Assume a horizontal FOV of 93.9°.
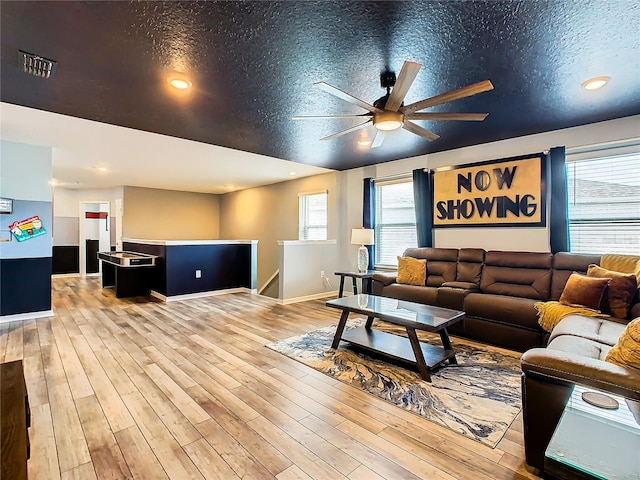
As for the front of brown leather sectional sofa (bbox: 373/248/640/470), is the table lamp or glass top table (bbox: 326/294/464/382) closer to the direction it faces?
the glass top table

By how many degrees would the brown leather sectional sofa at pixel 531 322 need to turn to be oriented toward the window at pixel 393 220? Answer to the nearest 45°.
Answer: approximately 90° to its right

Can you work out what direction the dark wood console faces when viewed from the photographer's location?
facing to the right of the viewer

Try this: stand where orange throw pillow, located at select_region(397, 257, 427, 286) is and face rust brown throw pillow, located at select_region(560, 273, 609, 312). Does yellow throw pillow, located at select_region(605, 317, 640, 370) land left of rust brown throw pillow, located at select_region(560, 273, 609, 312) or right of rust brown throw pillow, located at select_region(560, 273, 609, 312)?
right

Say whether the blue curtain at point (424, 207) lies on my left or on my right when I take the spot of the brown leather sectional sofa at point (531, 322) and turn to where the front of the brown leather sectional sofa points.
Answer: on my right

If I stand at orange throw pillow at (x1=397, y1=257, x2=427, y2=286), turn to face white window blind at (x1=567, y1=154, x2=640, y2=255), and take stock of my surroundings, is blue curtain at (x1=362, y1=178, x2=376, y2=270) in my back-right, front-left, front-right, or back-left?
back-left

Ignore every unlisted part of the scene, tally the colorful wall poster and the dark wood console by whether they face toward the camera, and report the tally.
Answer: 1

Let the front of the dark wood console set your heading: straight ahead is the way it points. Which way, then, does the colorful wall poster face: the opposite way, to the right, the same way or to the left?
to the right
